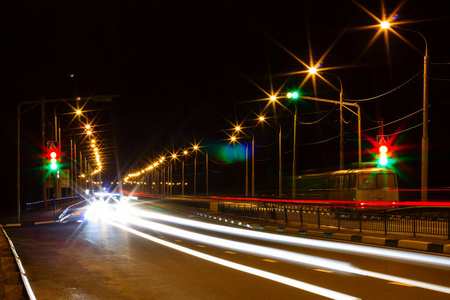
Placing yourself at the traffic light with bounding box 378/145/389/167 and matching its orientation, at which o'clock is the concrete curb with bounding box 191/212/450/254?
The concrete curb is roughly at 12 o'clock from the traffic light.

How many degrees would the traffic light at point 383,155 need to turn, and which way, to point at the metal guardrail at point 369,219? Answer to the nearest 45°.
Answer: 0° — it already faces it

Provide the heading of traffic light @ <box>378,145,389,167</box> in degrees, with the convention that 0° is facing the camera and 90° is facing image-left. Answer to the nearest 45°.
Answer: approximately 0°
